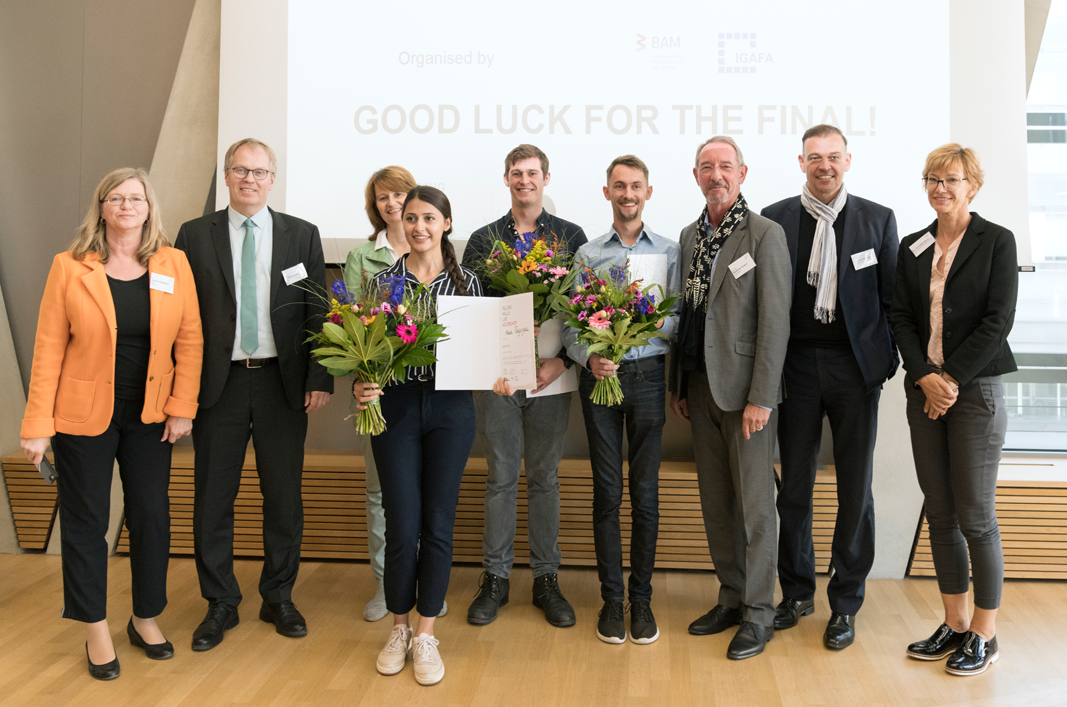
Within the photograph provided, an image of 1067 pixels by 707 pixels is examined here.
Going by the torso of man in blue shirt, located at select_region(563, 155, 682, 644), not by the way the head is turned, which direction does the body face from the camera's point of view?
toward the camera

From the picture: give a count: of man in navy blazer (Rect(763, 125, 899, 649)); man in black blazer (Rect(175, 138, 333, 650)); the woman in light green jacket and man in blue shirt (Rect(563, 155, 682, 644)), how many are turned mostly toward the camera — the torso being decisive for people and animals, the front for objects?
4

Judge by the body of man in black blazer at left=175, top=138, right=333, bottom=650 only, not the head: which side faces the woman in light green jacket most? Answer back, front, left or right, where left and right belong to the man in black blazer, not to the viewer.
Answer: left

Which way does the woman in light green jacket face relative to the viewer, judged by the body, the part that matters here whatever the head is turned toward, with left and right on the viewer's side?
facing the viewer

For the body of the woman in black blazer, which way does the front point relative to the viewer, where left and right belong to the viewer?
facing the viewer and to the left of the viewer

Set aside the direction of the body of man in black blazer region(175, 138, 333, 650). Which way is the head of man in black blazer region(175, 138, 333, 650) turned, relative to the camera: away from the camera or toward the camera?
toward the camera

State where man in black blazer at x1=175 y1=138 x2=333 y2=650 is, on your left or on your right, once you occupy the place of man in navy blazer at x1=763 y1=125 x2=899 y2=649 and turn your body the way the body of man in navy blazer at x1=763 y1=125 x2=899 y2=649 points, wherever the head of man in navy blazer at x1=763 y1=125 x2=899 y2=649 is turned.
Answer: on your right

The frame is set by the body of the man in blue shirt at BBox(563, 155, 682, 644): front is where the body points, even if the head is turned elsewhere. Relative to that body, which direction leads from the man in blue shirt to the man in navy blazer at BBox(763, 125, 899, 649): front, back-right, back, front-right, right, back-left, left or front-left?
left

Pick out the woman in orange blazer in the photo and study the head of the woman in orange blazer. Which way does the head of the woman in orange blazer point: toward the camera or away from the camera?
toward the camera

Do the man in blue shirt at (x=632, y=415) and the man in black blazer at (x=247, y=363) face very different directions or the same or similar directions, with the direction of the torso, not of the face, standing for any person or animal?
same or similar directions

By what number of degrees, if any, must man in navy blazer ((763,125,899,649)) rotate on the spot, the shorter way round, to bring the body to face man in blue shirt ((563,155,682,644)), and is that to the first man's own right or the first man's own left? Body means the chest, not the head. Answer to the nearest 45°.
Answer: approximately 90° to the first man's own right

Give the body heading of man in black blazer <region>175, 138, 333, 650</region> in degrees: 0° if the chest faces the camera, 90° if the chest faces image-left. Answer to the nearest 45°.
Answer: approximately 0°
